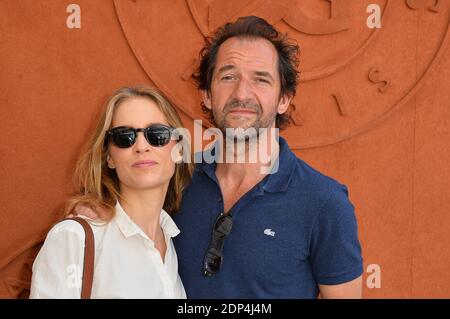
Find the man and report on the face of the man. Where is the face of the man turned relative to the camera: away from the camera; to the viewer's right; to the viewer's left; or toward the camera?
toward the camera

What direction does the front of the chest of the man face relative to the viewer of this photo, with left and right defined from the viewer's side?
facing the viewer and to the left of the viewer

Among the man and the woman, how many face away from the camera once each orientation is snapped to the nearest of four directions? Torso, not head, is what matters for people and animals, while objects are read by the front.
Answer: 0

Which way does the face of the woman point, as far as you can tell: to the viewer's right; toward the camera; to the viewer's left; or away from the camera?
toward the camera
